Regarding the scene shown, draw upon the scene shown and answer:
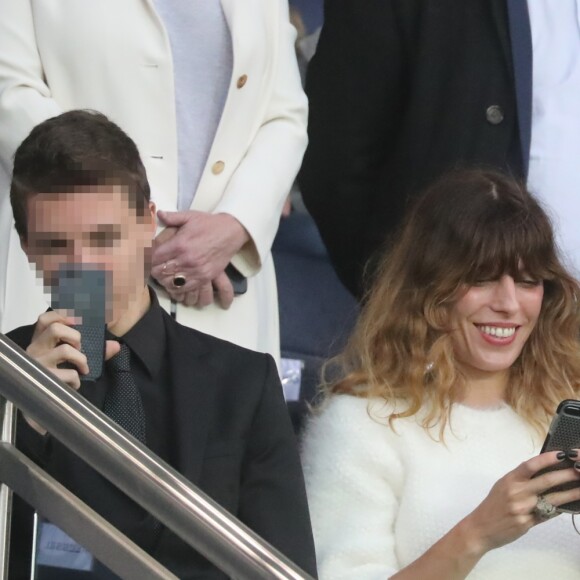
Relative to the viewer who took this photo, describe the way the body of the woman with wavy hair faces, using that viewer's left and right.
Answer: facing the viewer and to the right of the viewer

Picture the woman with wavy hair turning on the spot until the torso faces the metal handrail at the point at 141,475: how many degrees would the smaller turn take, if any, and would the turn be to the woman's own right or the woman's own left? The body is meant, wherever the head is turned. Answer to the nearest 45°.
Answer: approximately 45° to the woman's own right
